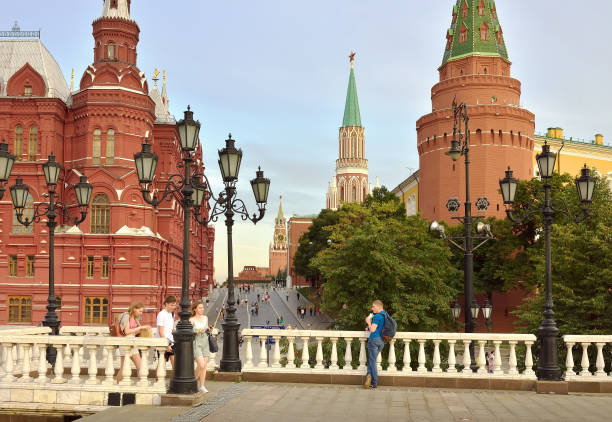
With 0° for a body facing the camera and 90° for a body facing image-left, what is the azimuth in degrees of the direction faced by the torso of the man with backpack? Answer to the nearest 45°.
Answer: approximately 90°

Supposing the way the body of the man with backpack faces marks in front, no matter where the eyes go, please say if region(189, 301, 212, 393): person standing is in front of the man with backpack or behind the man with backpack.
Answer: in front
